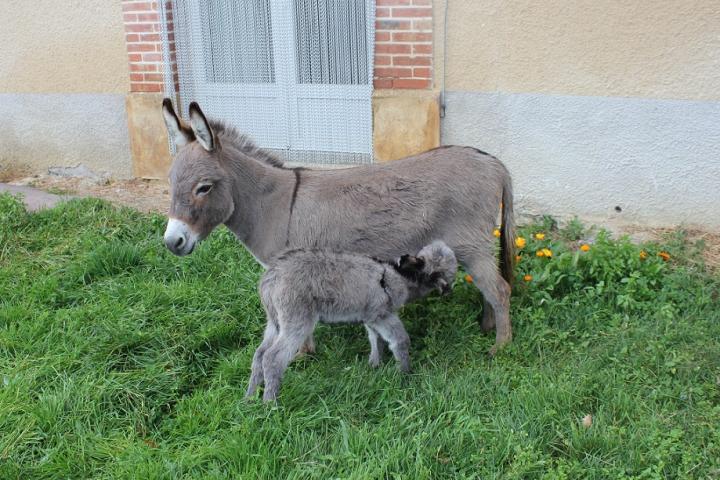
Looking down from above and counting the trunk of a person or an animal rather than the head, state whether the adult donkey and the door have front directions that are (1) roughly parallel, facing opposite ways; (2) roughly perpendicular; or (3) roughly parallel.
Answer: roughly perpendicular

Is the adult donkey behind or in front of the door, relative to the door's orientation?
in front

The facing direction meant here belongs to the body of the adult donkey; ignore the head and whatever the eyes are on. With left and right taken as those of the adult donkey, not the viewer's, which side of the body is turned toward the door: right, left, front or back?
right

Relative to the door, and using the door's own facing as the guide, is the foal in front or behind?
in front

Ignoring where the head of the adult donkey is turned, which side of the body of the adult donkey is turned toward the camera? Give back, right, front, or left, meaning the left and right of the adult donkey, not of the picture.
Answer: left

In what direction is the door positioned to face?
toward the camera

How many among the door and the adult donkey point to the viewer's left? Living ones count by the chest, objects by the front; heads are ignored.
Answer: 1
